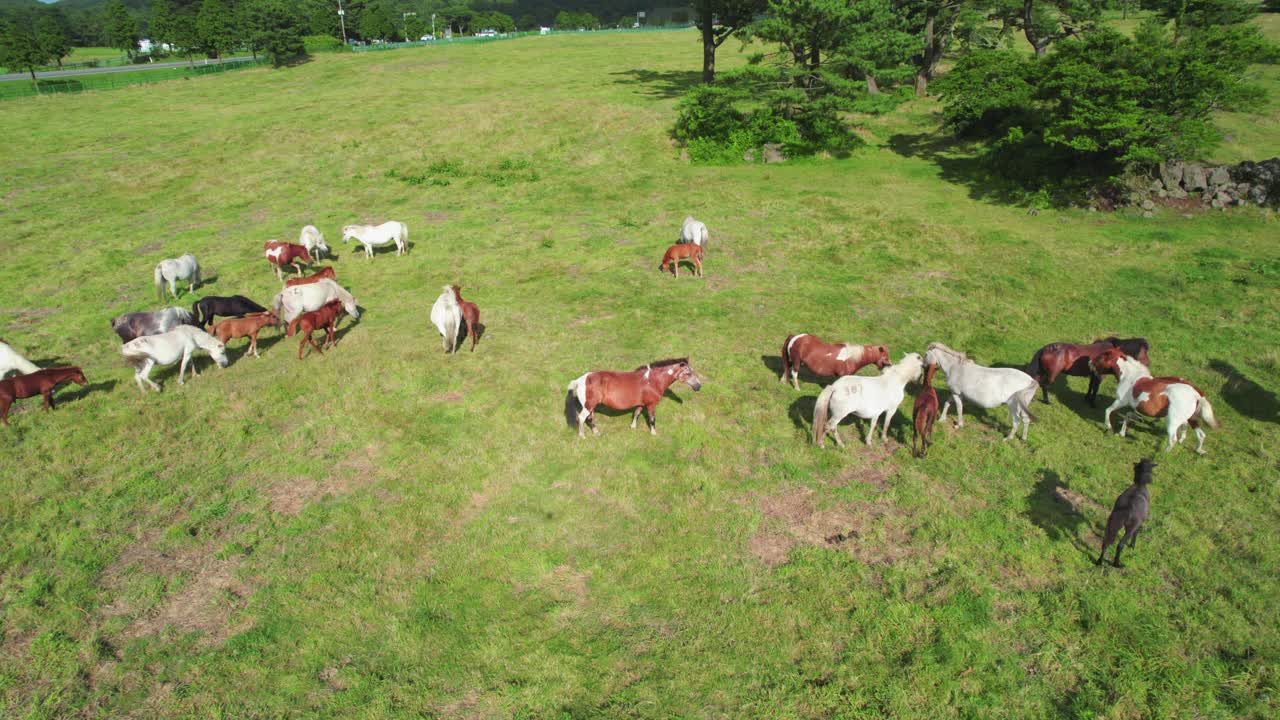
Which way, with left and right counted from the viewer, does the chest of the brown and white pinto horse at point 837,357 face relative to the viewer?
facing to the right of the viewer

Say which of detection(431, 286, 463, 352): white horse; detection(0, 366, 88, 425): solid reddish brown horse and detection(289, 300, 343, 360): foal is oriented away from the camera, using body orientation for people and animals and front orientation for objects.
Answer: the white horse

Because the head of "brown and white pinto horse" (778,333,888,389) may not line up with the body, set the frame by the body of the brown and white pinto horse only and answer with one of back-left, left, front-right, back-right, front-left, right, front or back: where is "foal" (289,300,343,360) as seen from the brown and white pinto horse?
back

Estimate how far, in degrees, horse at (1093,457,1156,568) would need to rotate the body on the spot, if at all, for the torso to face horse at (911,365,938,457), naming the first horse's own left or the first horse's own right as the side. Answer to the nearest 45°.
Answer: approximately 90° to the first horse's own left

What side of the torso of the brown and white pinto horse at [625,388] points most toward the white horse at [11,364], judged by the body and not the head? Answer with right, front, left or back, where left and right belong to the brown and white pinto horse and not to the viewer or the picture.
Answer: back

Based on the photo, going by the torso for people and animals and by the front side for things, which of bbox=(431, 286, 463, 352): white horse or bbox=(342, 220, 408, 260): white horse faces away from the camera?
bbox=(431, 286, 463, 352): white horse

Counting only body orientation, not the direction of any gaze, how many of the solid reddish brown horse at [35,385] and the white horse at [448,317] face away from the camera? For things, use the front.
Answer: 1

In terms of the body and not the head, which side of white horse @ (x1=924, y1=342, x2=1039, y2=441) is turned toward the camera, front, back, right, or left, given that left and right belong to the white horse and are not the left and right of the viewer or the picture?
left

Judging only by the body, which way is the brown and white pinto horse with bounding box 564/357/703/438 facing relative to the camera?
to the viewer's right

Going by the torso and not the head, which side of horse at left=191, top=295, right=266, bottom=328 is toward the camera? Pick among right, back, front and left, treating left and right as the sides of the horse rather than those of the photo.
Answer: right

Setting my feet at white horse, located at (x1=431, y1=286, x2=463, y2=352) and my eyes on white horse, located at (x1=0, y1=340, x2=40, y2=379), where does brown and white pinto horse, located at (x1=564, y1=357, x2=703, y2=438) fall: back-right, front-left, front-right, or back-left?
back-left

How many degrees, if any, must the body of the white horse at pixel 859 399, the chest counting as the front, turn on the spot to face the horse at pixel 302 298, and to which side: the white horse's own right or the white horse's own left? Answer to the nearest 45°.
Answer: approximately 135° to the white horse's own left

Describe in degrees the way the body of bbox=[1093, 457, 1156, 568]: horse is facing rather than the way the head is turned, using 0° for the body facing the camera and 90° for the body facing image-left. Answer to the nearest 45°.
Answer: approximately 225°
